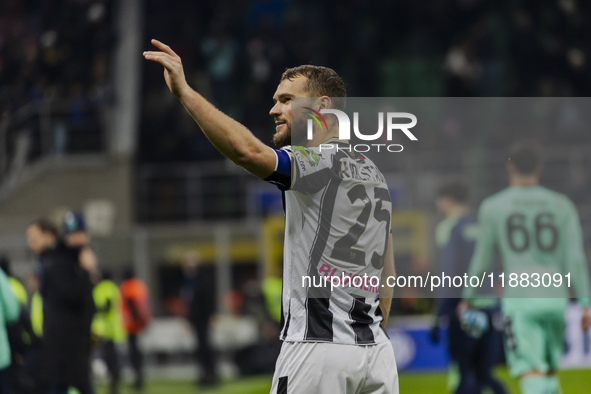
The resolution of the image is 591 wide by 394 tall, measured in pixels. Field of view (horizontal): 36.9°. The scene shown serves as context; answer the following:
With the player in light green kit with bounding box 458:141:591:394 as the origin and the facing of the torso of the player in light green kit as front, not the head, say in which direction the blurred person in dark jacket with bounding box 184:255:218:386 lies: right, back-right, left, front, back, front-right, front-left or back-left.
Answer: front-left

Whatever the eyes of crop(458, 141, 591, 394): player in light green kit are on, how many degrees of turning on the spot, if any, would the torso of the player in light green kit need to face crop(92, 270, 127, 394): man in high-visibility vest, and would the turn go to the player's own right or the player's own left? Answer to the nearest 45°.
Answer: approximately 45° to the player's own left

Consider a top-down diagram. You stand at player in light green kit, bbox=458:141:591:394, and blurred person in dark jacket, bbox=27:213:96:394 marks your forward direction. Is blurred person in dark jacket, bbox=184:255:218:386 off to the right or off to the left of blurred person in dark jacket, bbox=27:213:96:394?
right

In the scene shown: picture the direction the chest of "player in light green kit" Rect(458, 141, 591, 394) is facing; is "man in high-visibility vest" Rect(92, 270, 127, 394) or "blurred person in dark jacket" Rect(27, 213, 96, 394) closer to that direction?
the man in high-visibility vest

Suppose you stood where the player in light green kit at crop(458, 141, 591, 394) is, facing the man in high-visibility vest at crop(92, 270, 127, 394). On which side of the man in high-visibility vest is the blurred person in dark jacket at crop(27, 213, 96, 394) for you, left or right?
left

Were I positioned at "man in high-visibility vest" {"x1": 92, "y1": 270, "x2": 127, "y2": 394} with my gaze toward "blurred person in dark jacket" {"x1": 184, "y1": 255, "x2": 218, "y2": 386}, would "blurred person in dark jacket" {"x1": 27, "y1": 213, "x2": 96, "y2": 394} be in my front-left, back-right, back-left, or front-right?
back-right

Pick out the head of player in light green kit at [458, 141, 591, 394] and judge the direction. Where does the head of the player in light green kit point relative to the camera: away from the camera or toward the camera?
away from the camera

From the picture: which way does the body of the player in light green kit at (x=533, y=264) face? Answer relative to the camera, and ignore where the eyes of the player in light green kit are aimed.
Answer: away from the camera
